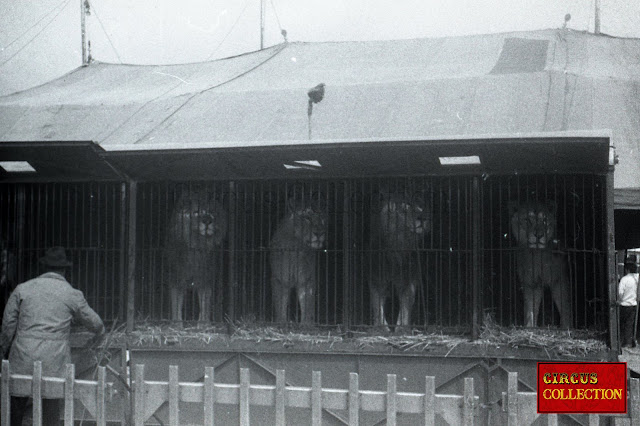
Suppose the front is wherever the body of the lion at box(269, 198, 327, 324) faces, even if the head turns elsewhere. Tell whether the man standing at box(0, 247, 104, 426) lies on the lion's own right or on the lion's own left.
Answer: on the lion's own right

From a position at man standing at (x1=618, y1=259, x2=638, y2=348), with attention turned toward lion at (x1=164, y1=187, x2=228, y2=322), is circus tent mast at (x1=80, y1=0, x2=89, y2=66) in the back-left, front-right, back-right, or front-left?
front-right

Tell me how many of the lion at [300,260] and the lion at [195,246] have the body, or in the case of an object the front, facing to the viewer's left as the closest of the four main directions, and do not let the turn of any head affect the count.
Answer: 0

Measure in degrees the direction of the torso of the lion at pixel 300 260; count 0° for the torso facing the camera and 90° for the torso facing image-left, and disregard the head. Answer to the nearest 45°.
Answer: approximately 315°

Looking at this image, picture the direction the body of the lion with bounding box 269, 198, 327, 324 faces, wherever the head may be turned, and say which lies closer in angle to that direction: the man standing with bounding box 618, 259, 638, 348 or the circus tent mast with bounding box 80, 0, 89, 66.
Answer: the man standing

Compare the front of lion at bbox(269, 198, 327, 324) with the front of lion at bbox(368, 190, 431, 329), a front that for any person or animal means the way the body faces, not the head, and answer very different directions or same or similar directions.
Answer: same or similar directions

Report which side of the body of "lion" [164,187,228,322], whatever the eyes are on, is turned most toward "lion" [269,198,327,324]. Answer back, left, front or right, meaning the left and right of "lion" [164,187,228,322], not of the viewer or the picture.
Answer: left

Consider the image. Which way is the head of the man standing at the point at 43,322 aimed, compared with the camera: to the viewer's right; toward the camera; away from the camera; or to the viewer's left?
away from the camera

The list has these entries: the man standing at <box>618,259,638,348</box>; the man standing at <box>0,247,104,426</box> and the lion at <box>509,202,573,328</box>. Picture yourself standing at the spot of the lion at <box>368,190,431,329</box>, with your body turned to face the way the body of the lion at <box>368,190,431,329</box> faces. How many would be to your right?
1

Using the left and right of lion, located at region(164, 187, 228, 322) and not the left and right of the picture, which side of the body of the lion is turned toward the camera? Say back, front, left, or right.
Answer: front

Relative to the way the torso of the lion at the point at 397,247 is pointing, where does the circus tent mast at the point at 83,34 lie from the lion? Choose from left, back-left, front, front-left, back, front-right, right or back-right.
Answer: back

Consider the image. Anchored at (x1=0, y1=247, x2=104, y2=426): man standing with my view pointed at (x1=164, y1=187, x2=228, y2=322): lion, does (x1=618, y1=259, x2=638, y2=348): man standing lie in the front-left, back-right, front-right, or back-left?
front-right

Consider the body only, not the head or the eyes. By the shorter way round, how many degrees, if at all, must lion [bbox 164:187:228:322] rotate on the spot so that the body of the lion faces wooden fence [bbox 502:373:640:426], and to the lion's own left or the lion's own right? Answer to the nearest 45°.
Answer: approximately 45° to the lion's own left

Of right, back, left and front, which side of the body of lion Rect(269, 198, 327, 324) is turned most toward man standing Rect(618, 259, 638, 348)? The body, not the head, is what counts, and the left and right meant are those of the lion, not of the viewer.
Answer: left

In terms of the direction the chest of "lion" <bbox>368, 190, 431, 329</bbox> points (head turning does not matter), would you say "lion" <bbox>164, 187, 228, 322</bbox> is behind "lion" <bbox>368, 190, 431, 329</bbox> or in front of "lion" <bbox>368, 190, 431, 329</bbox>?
behind
